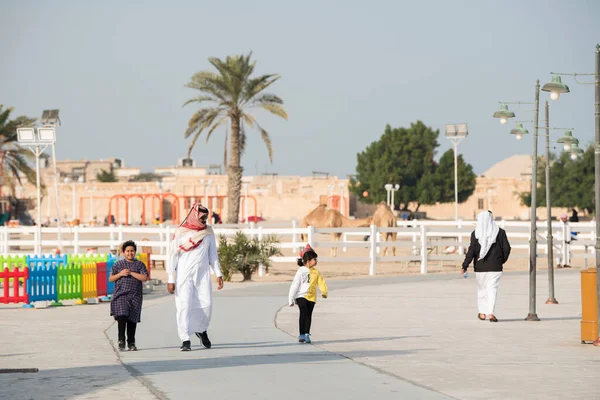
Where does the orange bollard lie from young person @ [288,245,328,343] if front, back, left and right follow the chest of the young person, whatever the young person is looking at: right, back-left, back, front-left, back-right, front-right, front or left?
front-left

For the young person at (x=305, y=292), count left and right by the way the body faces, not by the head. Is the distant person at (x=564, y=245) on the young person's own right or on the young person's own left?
on the young person's own left
